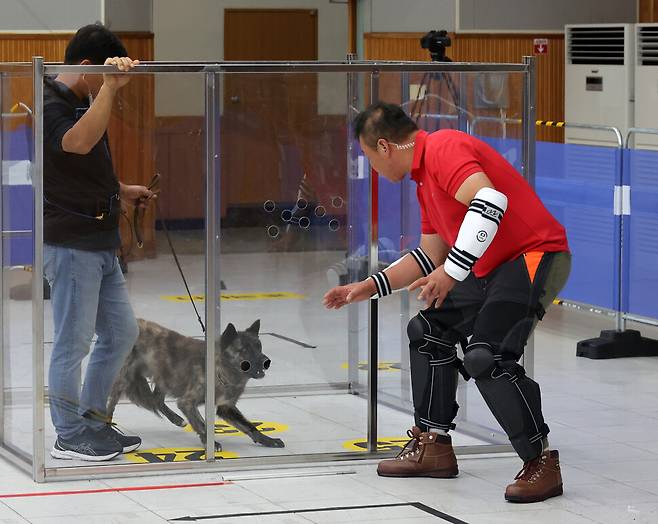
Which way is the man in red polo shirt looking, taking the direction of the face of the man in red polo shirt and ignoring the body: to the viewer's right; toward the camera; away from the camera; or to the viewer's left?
to the viewer's left

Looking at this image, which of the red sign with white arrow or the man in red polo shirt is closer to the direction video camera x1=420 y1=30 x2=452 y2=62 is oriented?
the man in red polo shirt

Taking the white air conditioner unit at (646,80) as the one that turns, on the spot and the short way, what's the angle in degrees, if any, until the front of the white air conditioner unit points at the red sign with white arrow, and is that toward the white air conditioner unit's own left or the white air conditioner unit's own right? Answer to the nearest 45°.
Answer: approximately 135° to the white air conditioner unit's own right

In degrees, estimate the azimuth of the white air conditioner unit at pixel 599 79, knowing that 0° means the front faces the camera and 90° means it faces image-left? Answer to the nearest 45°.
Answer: approximately 0°

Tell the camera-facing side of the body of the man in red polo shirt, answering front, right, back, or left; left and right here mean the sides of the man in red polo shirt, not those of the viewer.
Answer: left

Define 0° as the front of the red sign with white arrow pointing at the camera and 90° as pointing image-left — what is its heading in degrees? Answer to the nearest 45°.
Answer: approximately 0°

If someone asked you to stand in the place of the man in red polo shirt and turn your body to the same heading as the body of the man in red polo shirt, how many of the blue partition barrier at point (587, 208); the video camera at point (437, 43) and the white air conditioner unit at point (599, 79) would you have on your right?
3

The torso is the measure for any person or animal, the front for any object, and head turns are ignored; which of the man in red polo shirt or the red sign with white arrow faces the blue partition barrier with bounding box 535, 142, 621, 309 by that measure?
the red sign with white arrow

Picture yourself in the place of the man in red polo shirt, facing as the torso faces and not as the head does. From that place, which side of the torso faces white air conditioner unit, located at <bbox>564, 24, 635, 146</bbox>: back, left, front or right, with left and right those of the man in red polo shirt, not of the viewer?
right

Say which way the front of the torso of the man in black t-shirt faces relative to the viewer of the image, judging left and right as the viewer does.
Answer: facing to the right of the viewer
